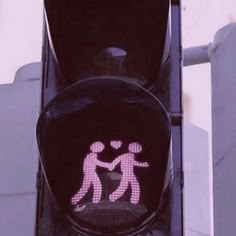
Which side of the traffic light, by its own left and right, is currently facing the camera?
front
